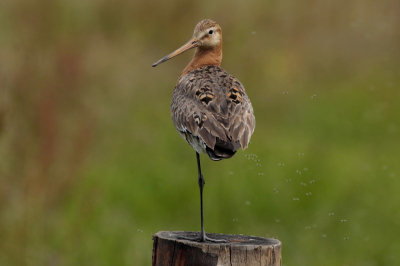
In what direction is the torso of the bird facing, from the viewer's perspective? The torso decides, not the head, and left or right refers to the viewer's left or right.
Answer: facing away from the viewer and to the left of the viewer
